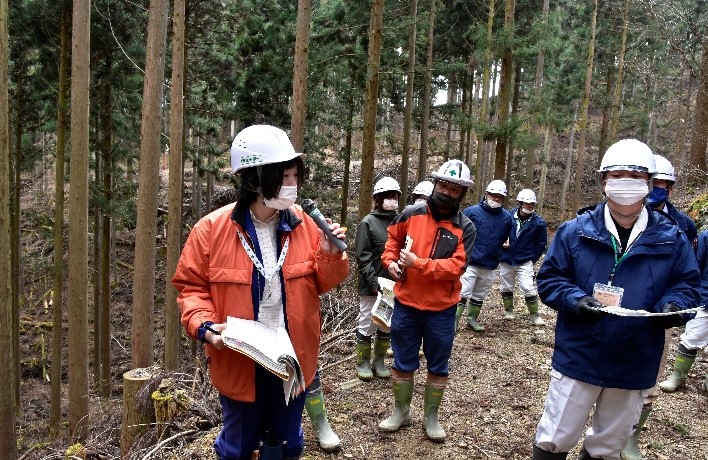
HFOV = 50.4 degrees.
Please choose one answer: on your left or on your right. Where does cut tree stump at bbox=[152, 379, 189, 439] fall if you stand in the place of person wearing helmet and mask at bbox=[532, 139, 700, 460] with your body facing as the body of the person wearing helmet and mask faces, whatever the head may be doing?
on your right

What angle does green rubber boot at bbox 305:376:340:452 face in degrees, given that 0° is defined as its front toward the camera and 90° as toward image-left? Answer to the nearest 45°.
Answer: approximately 315°

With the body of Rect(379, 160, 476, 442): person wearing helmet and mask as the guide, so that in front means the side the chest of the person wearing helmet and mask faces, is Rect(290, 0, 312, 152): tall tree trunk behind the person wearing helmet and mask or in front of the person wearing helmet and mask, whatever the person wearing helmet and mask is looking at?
behind

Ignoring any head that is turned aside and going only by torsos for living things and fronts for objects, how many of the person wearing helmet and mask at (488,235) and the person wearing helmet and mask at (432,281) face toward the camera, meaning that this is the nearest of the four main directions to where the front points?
2

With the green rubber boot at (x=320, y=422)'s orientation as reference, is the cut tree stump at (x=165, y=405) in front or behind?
behind

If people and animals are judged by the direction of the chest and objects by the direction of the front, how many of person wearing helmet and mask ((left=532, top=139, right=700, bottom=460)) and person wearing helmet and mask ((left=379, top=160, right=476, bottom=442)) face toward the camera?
2
